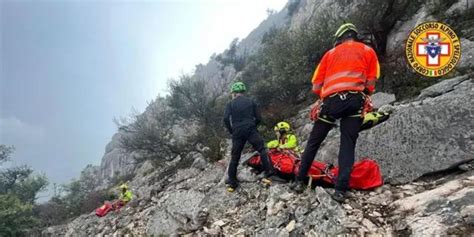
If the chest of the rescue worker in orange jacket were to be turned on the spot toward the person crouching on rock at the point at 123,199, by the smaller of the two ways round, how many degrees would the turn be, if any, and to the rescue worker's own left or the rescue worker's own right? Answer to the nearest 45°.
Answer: approximately 45° to the rescue worker's own left

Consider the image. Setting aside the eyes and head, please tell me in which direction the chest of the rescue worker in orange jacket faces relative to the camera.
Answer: away from the camera

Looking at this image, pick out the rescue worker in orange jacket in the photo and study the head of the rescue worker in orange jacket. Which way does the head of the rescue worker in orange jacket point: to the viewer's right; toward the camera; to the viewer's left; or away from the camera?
away from the camera
